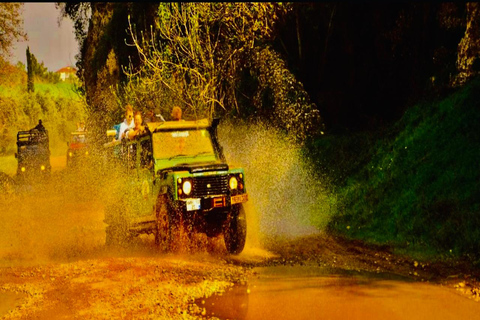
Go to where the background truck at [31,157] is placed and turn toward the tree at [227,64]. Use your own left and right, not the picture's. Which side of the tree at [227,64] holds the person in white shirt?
right

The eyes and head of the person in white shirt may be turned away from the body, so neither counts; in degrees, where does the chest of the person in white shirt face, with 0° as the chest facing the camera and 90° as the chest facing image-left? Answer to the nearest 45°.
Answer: approximately 315°

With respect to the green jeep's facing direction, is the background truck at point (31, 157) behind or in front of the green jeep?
behind

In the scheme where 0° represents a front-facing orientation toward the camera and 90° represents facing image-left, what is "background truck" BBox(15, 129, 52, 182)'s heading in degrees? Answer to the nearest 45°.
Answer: approximately 0°
